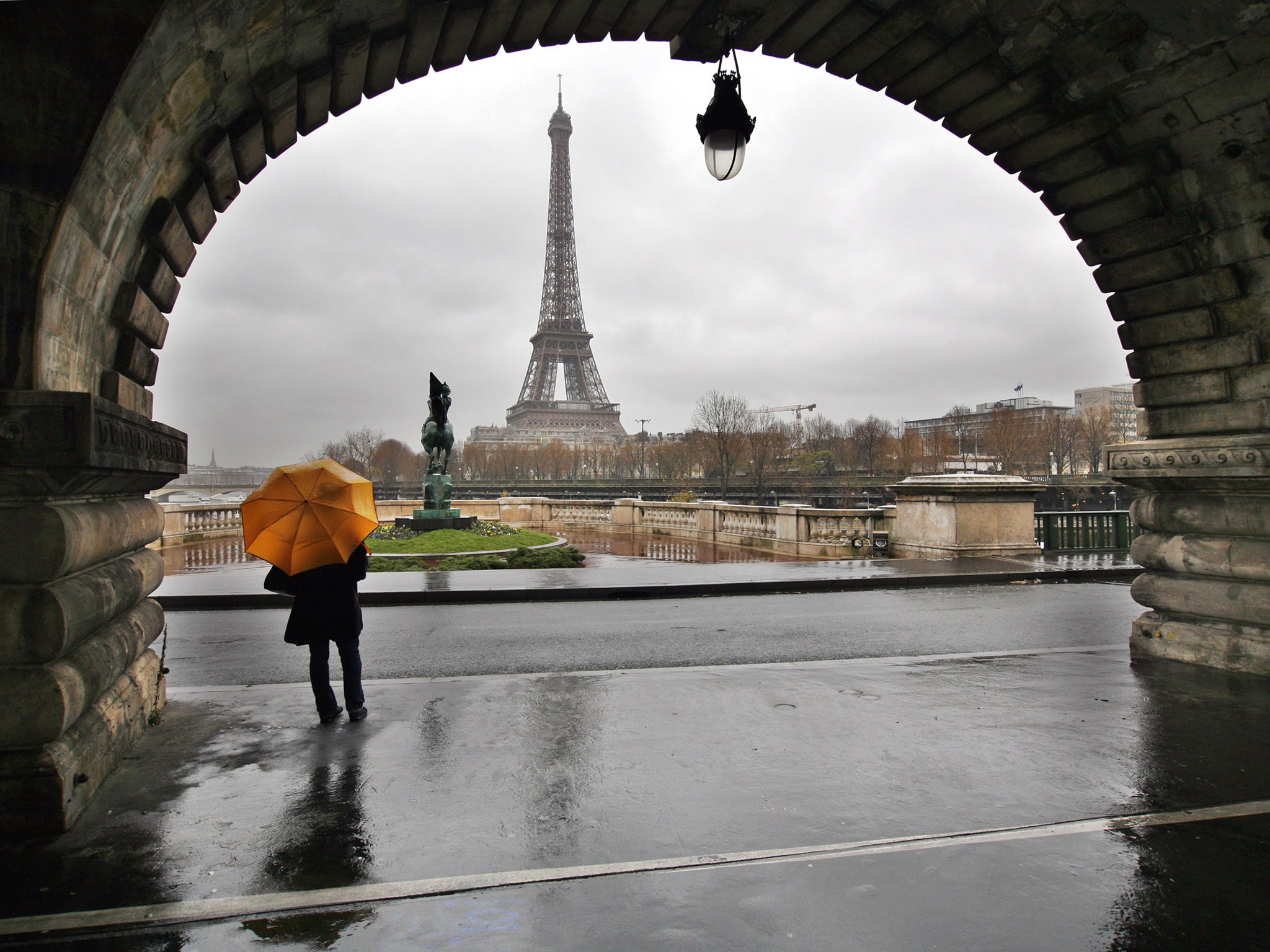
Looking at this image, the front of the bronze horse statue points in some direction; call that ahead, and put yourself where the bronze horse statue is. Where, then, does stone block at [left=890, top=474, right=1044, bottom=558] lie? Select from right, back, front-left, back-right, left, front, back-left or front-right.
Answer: back-right

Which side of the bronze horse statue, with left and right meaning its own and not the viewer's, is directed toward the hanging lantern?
back

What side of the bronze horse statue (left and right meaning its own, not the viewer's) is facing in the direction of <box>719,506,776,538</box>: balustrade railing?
right

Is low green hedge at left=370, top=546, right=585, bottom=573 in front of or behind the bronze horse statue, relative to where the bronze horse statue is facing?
behind

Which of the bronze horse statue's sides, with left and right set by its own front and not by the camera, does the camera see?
back
